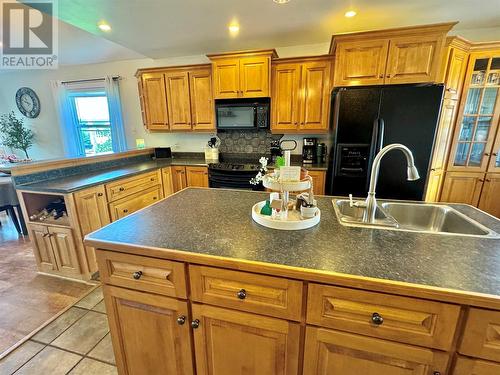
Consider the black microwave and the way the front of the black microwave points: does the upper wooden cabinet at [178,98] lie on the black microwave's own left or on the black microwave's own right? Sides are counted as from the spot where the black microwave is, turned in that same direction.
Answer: on the black microwave's own right

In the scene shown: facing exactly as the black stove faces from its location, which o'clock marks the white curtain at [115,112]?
The white curtain is roughly at 4 o'clock from the black stove.

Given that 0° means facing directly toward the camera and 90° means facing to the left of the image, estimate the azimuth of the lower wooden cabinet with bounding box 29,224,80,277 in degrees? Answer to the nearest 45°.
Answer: approximately 45°

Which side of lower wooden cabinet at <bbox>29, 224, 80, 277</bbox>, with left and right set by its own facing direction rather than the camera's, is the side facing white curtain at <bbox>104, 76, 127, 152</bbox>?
back

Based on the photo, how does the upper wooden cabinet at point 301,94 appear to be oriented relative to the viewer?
toward the camera

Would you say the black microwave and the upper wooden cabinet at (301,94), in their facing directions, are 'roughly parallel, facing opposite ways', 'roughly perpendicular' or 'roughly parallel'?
roughly parallel

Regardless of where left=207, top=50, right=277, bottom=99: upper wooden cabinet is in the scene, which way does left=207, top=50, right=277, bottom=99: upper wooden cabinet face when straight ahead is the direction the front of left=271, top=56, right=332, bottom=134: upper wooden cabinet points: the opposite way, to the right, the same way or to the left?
the same way

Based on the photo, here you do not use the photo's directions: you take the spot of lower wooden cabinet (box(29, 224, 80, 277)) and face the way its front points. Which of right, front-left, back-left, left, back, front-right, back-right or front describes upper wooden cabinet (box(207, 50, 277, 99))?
back-left

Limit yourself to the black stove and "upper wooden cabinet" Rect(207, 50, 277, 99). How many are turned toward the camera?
2

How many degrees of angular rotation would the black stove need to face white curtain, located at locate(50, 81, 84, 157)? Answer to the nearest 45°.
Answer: approximately 135° to its right

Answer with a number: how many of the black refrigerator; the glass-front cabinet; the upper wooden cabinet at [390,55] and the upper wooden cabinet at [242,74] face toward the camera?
4

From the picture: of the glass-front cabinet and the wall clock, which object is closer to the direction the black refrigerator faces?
the wall clock

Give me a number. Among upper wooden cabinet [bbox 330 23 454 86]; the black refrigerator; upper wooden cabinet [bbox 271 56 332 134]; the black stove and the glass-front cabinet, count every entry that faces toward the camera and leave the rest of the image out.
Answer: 5

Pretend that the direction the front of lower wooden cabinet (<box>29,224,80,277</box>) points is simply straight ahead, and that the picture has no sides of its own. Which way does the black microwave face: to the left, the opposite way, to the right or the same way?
the same way

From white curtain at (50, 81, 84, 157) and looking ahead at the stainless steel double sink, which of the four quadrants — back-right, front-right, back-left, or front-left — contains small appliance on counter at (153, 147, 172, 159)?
front-left

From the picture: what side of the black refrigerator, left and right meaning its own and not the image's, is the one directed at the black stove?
right

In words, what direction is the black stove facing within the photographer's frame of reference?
facing the viewer

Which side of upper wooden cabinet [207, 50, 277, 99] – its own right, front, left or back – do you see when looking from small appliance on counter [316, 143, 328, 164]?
left

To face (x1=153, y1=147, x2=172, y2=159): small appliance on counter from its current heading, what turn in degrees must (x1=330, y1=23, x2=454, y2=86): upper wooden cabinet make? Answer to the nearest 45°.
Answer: approximately 90° to its right
